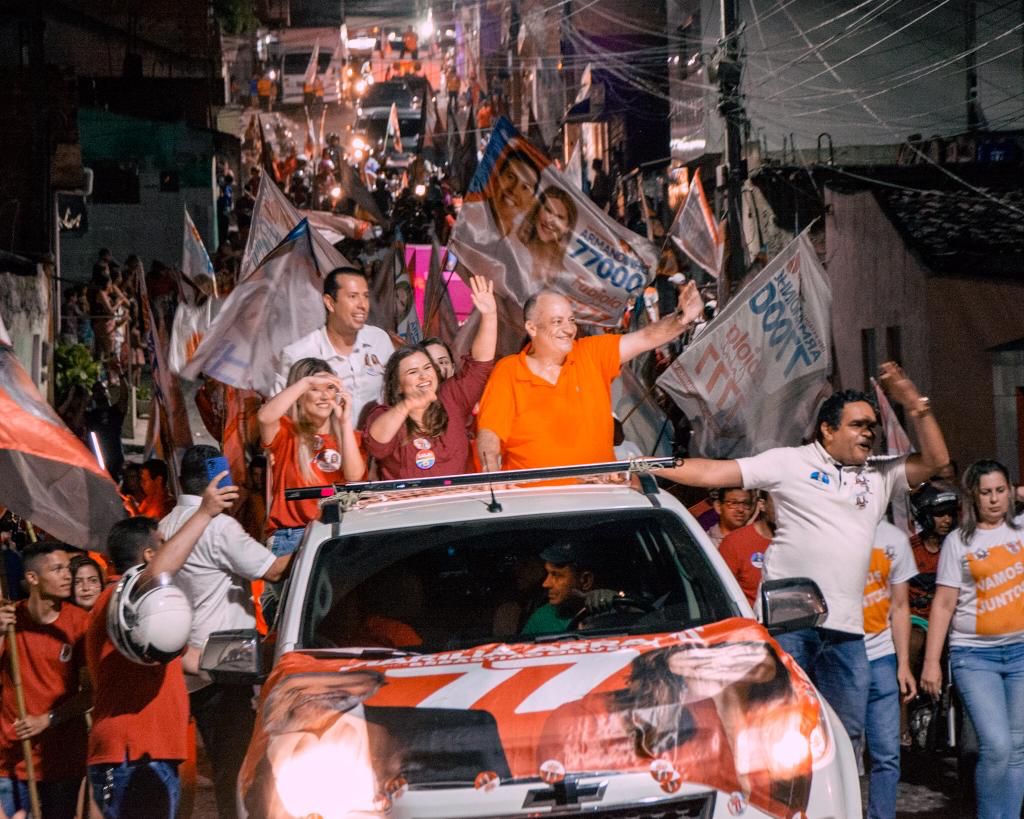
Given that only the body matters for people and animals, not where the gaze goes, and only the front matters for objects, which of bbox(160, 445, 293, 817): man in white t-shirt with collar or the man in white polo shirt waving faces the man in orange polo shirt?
the man in white t-shirt with collar

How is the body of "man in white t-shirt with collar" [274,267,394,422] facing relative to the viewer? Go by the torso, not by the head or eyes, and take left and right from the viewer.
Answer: facing the viewer and to the right of the viewer

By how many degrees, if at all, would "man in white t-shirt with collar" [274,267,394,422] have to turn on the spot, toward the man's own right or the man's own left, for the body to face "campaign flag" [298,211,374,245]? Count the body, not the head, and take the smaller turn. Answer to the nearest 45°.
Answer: approximately 135° to the man's own left

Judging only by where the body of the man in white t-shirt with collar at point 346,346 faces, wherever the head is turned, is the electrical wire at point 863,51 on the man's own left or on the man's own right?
on the man's own left

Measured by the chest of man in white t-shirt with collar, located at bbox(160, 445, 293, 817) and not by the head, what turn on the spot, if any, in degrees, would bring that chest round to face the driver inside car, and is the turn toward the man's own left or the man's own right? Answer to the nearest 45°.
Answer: approximately 45° to the man's own right

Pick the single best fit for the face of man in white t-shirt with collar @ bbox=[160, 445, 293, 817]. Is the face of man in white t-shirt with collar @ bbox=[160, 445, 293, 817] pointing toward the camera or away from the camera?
away from the camera
